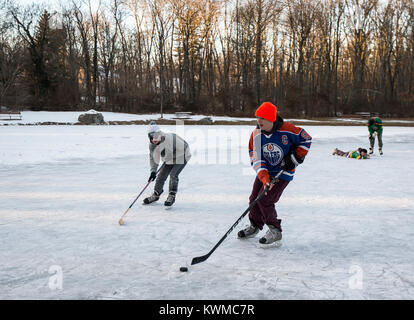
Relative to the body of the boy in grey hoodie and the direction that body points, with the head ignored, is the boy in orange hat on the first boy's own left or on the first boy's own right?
on the first boy's own left

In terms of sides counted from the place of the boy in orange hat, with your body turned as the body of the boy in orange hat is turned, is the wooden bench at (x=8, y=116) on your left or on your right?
on your right

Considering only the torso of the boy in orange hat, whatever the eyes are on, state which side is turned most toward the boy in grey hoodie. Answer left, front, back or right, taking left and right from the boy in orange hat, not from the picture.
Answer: right
